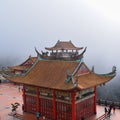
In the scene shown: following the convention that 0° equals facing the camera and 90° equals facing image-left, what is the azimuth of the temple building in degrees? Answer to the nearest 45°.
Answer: approximately 45°
